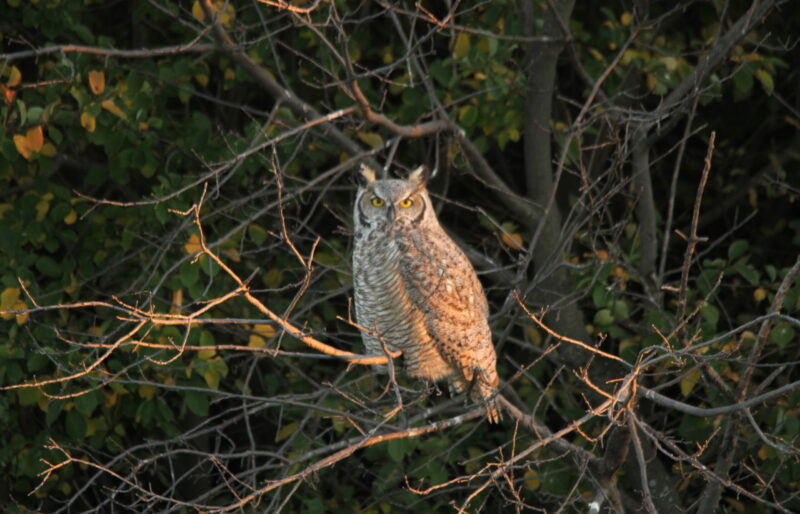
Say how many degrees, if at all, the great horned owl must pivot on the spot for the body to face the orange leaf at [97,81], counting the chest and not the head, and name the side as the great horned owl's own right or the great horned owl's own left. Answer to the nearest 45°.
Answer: approximately 90° to the great horned owl's own right

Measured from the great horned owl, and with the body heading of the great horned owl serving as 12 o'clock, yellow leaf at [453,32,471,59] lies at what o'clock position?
The yellow leaf is roughly at 5 o'clock from the great horned owl.

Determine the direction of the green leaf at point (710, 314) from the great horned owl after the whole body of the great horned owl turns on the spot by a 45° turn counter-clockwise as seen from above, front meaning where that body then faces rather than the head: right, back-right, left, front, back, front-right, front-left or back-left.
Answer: left

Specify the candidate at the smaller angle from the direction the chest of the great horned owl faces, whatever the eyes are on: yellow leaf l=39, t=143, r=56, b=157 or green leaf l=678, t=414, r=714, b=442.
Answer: the yellow leaf

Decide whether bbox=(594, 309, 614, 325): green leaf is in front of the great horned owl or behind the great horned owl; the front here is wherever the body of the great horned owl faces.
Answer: behind

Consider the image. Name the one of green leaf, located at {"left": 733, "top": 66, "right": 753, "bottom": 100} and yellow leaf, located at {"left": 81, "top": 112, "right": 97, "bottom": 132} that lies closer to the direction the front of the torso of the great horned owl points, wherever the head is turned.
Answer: the yellow leaf

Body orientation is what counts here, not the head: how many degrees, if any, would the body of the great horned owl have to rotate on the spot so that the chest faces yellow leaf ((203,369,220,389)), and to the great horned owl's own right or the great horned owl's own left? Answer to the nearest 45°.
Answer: approximately 45° to the great horned owl's own right

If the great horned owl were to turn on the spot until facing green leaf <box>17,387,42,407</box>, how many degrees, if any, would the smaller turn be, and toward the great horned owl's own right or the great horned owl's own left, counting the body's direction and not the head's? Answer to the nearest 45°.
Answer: approximately 45° to the great horned owl's own right

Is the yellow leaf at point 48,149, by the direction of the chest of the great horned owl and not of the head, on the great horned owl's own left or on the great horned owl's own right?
on the great horned owl's own right

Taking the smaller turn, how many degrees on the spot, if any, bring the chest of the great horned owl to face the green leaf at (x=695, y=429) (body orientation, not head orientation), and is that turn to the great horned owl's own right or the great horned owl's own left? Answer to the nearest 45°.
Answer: approximately 135° to the great horned owl's own left

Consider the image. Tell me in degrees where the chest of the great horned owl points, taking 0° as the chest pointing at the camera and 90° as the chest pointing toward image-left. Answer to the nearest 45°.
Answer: approximately 45°

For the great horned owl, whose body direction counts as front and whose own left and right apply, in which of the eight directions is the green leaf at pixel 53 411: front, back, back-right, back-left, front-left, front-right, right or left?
front-right

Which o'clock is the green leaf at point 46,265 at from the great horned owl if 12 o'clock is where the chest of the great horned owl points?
The green leaf is roughly at 2 o'clock from the great horned owl.
